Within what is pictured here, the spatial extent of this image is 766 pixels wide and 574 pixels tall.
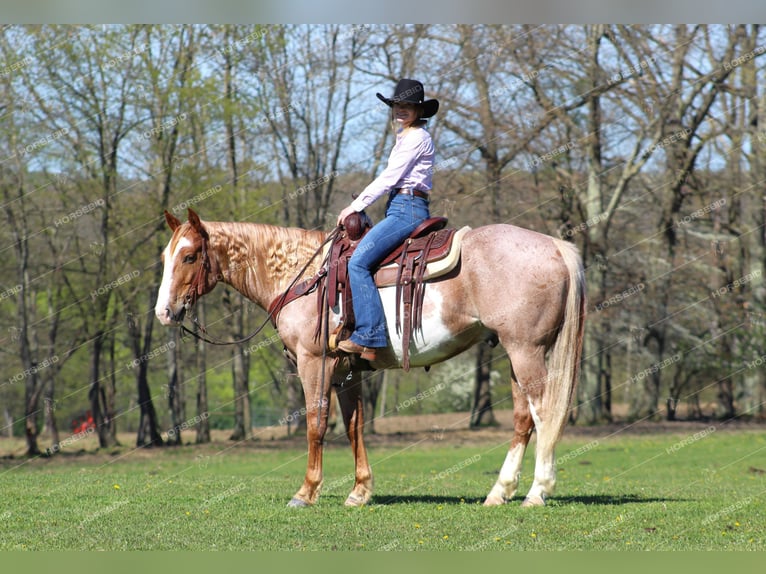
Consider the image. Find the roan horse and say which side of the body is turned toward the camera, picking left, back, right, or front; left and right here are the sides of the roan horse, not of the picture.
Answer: left

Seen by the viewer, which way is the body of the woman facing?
to the viewer's left
